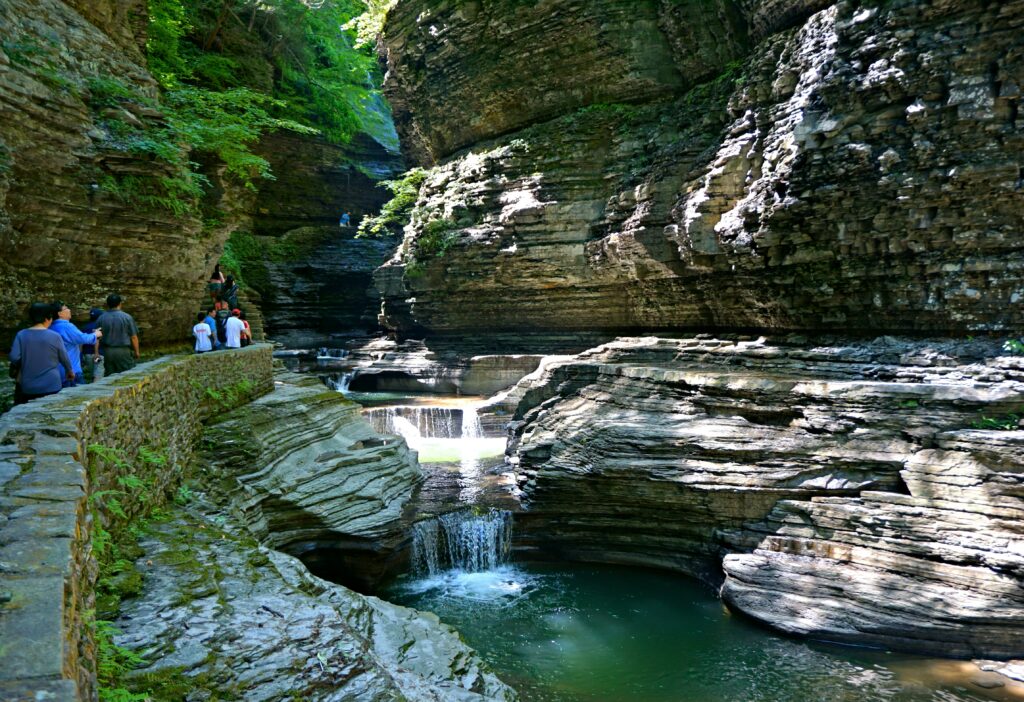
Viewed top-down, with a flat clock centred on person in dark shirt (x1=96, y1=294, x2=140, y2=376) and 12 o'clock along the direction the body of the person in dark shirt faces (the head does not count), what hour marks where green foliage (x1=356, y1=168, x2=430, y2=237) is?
The green foliage is roughly at 1 o'clock from the person in dark shirt.

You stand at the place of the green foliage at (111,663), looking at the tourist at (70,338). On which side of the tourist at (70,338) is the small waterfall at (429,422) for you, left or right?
right

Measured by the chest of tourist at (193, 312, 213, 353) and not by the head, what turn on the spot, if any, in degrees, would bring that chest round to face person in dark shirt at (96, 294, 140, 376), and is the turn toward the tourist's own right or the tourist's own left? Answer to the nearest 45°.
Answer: approximately 180°

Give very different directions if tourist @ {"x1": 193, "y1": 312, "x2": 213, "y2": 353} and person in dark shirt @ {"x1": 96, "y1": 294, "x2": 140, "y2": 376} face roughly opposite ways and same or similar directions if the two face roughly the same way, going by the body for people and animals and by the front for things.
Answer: same or similar directions

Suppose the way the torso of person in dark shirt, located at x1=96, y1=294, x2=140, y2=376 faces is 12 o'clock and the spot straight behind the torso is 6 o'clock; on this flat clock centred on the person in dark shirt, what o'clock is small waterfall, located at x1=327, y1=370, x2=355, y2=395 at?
The small waterfall is roughly at 1 o'clock from the person in dark shirt.

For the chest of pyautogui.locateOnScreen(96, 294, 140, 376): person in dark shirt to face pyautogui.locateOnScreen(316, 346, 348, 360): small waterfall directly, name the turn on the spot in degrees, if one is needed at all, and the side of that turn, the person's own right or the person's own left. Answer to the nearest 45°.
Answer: approximately 45° to the person's own right

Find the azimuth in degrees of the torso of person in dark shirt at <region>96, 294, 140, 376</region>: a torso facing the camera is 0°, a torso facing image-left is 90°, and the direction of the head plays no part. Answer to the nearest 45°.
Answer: approximately 180°

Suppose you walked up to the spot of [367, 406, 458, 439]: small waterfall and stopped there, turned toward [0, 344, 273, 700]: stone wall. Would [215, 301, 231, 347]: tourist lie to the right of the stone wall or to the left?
right

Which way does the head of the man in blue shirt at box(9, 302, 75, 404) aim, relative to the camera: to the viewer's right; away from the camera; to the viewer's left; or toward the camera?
away from the camera

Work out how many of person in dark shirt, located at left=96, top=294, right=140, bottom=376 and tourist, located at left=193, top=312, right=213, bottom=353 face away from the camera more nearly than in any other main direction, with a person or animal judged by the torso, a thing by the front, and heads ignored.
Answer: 2

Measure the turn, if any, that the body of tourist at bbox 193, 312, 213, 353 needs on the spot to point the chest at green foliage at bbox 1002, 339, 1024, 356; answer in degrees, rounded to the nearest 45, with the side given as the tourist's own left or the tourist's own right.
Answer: approximately 135° to the tourist's own right

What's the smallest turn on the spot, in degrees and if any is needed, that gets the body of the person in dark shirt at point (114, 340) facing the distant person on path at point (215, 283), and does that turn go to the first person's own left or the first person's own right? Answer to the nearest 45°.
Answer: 0° — they already face them

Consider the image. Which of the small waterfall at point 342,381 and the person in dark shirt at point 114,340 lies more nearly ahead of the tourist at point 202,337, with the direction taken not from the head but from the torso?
the small waterfall

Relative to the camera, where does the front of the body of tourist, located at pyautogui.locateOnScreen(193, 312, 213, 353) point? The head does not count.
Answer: away from the camera

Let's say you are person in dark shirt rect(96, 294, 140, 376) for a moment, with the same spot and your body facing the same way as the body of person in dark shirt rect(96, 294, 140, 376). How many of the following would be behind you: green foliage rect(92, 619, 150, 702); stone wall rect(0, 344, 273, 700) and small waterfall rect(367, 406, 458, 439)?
2

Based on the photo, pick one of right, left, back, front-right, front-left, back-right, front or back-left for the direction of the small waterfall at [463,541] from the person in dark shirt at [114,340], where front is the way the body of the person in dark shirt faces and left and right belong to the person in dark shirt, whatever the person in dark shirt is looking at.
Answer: right

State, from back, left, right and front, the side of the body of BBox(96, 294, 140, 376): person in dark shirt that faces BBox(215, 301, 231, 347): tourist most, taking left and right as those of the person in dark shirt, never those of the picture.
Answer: front
